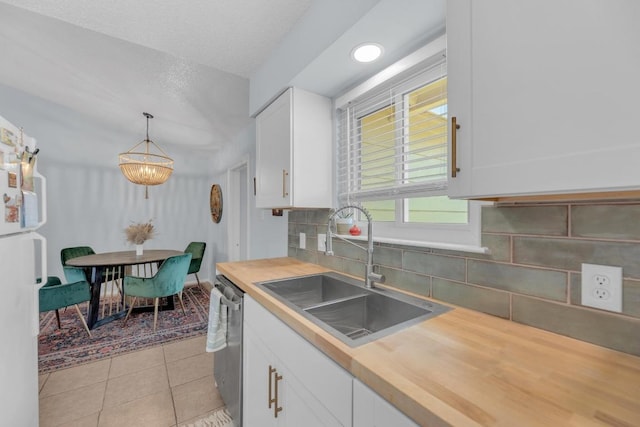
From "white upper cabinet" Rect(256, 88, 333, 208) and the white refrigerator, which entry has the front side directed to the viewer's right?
the white refrigerator

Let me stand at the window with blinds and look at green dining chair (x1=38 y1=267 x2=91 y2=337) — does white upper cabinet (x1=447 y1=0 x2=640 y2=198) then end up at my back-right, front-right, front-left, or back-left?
back-left

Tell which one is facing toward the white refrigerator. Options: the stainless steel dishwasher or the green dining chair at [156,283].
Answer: the stainless steel dishwasher

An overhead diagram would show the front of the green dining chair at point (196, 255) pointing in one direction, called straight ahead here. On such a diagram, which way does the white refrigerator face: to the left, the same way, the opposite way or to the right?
the opposite way

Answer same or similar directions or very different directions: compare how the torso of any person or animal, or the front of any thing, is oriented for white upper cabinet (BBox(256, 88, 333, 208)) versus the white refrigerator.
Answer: very different directions

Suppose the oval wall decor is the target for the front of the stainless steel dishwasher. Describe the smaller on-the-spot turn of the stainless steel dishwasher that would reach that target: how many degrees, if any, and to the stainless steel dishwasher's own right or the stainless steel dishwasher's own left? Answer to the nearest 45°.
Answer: approximately 90° to the stainless steel dishwasher's own right

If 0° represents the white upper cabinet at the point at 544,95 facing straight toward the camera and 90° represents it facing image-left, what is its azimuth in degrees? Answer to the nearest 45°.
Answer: approximately 45°

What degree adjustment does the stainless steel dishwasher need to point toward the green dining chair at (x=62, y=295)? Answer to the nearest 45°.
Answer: approximately 45° to its right

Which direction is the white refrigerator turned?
to the viewer's right
